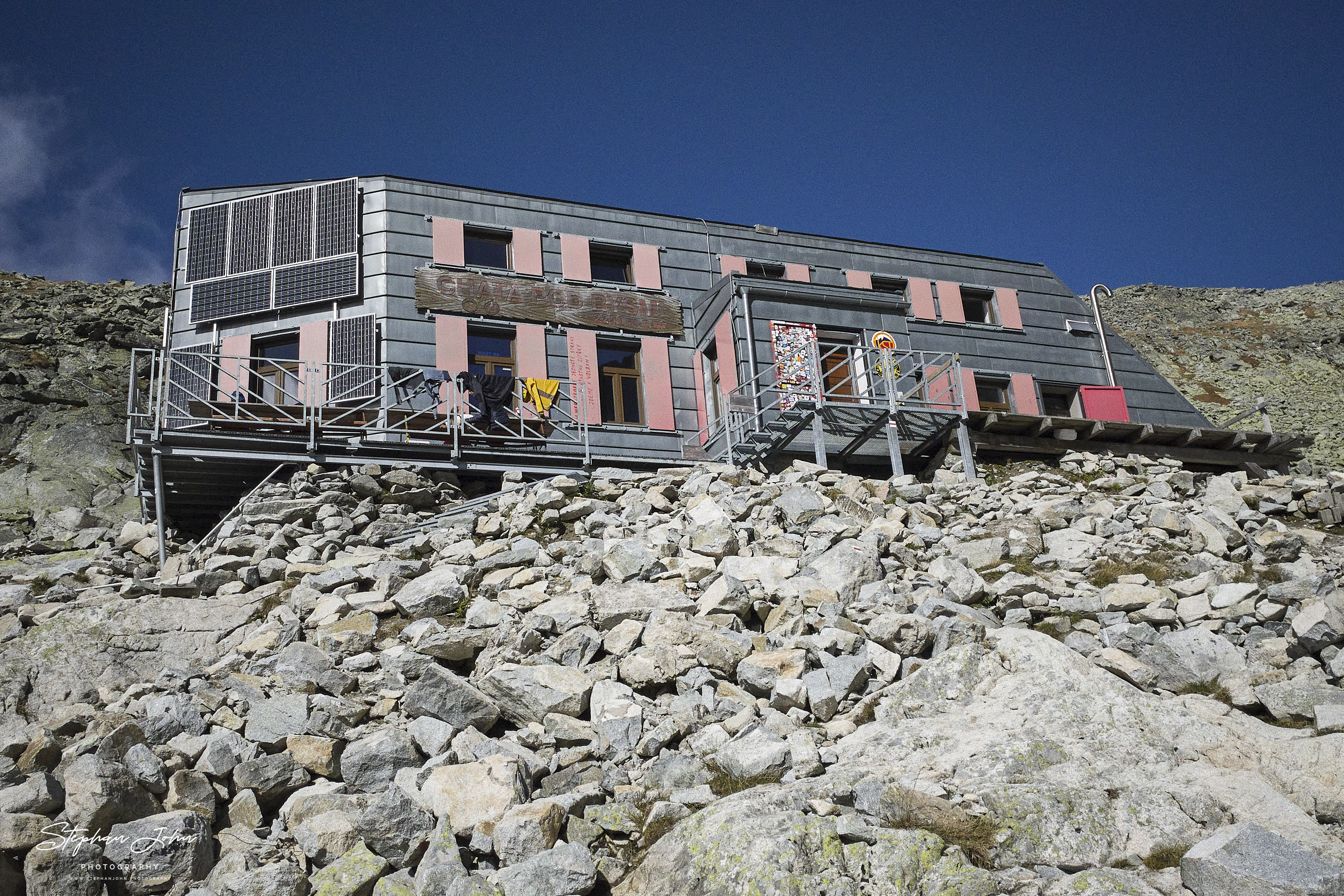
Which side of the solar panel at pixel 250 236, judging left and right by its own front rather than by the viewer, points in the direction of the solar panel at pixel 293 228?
left

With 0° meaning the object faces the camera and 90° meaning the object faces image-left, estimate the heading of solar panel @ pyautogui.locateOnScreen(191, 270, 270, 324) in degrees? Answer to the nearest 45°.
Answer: approximately 45°

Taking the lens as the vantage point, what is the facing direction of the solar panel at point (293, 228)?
facing the viewer and to the left of the viewer

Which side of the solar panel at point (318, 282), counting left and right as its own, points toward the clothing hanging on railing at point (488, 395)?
left

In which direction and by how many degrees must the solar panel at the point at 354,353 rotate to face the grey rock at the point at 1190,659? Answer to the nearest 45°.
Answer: approximately 90° to its left

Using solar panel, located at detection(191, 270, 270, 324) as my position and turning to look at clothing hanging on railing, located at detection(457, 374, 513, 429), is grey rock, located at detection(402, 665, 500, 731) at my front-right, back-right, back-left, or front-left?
front-right

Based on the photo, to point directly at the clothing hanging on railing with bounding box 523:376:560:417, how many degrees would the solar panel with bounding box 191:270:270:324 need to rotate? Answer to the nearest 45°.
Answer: approximately 90° to its left

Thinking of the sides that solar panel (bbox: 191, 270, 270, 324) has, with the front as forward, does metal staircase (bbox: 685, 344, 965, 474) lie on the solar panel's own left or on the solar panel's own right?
on the solar panel's own left

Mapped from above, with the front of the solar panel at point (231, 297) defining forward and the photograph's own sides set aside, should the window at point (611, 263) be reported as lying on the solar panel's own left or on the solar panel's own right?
on the solar panel's own left

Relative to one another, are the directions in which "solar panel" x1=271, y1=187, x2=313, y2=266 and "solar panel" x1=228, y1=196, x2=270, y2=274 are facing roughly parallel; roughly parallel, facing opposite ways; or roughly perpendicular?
roughly parallel

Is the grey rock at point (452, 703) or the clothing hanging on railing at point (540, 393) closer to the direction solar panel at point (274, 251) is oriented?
the grey rock

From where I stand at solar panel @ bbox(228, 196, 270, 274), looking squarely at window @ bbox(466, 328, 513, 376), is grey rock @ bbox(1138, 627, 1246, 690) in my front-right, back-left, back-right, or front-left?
front-right

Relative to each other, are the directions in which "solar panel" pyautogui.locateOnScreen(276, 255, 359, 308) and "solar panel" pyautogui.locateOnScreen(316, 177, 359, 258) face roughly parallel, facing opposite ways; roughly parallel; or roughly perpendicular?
roughly parallel

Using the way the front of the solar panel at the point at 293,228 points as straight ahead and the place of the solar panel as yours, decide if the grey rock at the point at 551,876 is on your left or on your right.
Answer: on your left

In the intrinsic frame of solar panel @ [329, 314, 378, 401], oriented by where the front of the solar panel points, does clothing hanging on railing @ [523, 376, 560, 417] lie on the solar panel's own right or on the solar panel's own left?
on the solar panel's own left

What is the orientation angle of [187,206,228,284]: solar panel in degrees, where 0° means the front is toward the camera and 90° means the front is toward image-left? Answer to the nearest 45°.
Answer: approximately 45°

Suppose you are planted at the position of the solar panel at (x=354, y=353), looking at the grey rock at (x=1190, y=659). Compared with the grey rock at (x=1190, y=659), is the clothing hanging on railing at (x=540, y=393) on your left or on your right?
left
